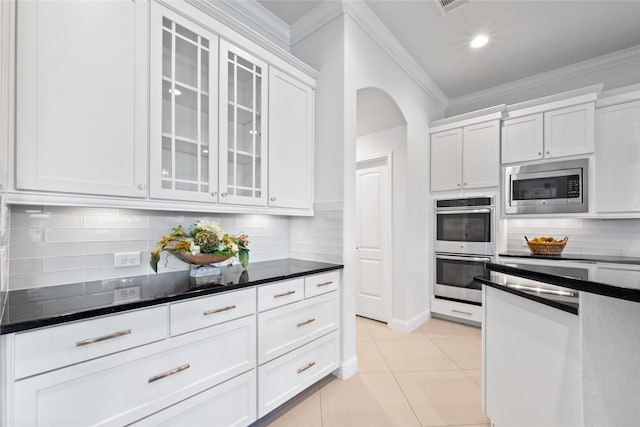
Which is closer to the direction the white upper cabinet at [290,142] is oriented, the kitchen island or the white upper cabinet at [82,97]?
the kitchen island

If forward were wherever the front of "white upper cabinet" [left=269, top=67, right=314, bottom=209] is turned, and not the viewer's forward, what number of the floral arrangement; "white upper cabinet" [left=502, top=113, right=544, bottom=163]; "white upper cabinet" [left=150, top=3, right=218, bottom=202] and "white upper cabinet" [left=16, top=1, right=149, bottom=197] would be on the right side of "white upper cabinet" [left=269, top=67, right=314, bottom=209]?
3

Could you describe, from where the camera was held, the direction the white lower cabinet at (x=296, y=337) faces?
facing the viewer and to the right of the viewer

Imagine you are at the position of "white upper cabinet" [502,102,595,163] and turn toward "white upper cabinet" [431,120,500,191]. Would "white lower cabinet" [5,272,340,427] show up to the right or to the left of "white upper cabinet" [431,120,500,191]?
left

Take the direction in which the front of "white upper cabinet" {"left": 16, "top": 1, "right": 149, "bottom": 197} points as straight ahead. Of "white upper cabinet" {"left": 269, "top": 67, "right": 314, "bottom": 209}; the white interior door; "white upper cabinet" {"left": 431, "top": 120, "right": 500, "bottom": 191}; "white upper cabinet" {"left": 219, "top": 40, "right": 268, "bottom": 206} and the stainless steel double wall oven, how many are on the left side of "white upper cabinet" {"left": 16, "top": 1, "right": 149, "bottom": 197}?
5

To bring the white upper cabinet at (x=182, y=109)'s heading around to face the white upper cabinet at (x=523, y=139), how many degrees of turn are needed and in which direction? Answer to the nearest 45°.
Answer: approximately 45° to its left

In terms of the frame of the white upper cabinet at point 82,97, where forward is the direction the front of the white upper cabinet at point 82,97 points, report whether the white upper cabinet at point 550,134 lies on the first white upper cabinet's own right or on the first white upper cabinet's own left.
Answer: on the first white upper cabinet's own left

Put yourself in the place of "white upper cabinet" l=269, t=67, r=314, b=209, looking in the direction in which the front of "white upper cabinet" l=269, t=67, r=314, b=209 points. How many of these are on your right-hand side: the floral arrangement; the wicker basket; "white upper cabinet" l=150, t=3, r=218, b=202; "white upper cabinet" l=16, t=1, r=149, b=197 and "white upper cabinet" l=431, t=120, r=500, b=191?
3

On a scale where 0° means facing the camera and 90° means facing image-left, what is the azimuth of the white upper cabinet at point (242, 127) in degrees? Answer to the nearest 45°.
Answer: approximately 315°

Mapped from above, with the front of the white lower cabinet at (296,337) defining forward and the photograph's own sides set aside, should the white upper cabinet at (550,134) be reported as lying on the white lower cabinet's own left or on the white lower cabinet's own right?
on the white lower cabinet's own left

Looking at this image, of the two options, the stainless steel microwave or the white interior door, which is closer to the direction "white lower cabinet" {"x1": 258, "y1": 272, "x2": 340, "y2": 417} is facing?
the stainless steel microwave
